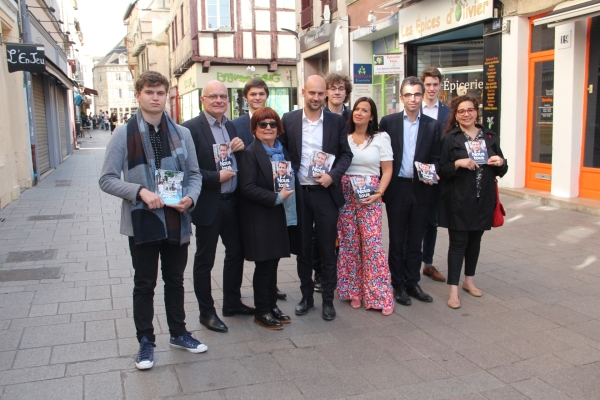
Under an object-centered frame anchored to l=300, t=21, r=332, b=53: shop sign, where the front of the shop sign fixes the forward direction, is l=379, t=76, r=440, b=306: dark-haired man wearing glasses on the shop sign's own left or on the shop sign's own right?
on the shop sign's own left

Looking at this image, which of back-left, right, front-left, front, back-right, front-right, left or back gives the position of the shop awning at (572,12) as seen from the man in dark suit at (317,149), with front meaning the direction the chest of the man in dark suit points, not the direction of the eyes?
back-left

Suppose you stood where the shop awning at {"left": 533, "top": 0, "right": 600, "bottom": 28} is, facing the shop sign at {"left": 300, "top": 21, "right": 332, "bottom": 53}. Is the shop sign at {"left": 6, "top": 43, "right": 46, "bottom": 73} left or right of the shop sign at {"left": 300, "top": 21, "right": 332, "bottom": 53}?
left

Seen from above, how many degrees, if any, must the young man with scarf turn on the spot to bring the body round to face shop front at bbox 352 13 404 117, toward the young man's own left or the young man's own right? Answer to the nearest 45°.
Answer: approximately 135° to the young man's own left

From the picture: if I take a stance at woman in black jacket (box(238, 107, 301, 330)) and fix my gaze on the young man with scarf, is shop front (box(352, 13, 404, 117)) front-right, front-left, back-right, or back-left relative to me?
back-right

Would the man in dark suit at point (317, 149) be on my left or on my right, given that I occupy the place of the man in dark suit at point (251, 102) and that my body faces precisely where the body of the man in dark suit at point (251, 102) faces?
on my left

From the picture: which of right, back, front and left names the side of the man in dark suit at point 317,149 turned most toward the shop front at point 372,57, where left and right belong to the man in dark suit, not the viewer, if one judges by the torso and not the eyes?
back

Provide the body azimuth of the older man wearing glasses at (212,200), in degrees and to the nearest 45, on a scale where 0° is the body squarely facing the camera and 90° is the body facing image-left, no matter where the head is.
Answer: approximately 315°

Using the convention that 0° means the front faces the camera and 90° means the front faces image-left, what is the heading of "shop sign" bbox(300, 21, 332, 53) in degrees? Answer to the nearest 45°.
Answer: approximately 45°
